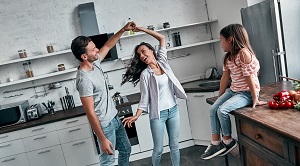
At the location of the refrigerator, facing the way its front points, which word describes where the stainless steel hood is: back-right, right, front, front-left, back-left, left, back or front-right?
front-right

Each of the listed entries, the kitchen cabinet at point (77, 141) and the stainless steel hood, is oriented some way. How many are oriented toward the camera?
2

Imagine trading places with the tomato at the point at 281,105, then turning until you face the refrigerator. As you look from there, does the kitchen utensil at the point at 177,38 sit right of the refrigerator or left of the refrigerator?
left

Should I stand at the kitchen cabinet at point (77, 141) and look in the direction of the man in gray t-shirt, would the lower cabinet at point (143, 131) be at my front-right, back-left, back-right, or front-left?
front-left

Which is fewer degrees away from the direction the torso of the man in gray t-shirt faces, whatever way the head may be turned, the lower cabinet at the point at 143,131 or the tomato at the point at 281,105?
the tomato

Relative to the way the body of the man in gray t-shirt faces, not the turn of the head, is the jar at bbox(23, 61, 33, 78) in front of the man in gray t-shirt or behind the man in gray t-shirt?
behind

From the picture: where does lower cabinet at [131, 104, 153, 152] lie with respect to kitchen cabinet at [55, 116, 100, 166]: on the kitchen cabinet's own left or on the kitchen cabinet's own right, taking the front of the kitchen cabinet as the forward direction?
on the kitchen cabinet's own left

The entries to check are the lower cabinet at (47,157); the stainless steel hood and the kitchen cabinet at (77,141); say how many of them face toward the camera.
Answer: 3

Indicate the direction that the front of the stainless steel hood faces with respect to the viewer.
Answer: facing the viewer

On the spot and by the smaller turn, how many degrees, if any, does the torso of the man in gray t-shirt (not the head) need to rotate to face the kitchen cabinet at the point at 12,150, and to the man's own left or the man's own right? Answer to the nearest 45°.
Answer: approximately 180°

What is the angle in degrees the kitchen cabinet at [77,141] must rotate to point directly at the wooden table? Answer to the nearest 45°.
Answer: approximately 45° to its left

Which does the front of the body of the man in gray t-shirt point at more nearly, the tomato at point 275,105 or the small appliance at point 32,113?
the tomato

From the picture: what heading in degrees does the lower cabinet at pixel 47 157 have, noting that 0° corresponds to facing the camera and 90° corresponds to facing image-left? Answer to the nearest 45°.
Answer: approximately 0°

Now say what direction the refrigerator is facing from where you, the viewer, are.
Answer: facing the viewer and to the left of the viewer

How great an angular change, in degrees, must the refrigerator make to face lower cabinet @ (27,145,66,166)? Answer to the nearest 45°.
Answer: approximately 45° to its right
